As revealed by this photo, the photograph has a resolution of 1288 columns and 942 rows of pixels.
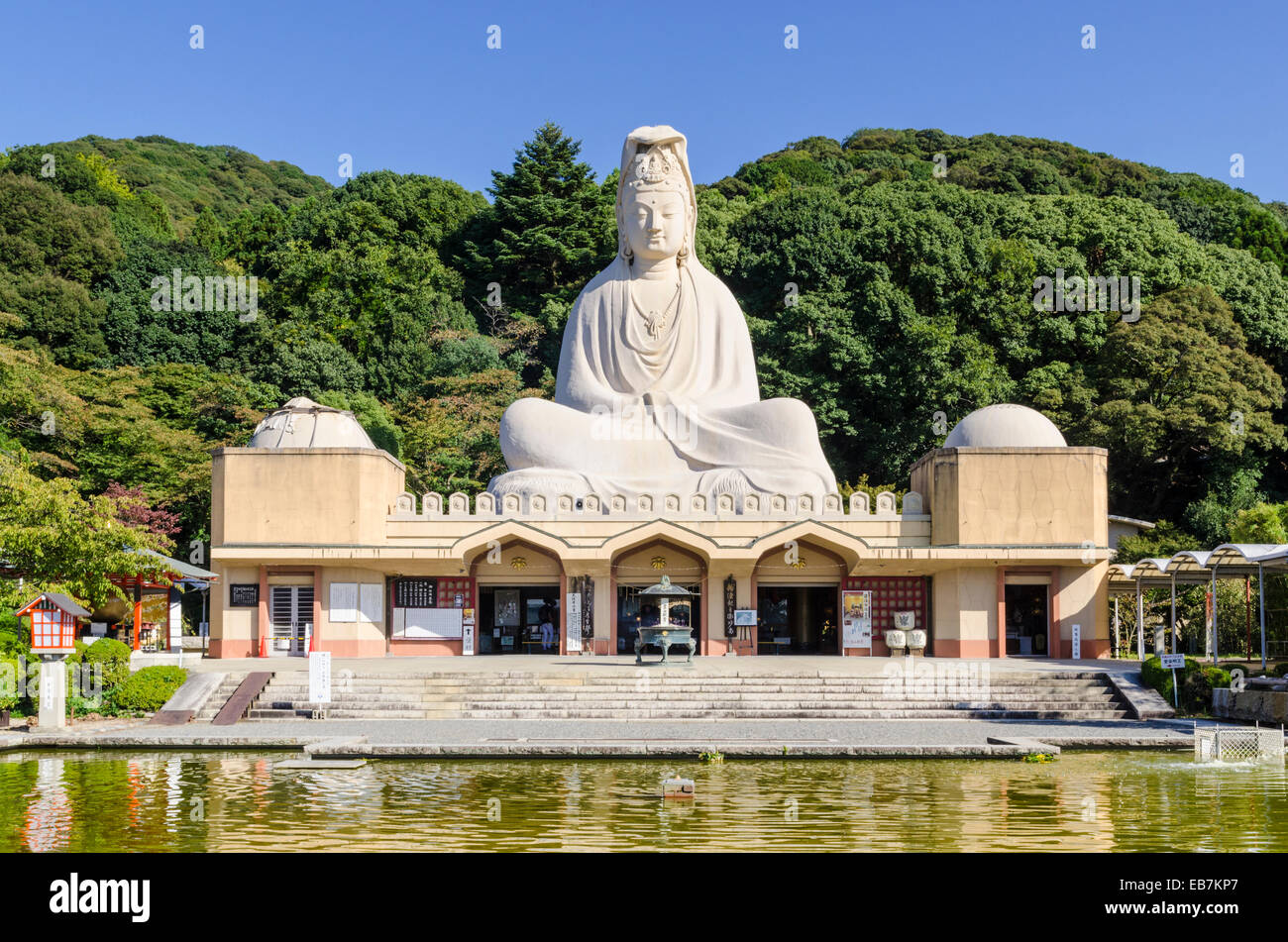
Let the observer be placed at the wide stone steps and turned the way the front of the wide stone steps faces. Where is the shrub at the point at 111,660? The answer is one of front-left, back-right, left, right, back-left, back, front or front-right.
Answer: right

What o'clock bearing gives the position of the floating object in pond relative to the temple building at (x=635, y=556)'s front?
The floating object in pond is roughly at 12 o'clock from the temple building.

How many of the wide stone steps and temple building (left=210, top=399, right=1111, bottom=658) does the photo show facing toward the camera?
2

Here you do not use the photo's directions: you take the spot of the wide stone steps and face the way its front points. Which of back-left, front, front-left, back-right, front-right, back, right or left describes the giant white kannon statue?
back

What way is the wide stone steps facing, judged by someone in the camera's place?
facing the viewer

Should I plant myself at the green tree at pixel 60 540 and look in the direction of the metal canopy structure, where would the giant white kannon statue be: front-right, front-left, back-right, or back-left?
front-left

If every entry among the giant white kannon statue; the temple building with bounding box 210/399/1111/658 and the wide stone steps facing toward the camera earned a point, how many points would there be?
3

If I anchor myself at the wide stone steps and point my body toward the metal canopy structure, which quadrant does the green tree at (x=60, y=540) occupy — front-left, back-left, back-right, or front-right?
back-left

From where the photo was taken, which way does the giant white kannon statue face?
toward the camera

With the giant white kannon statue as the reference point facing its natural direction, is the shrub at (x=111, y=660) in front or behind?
in front
